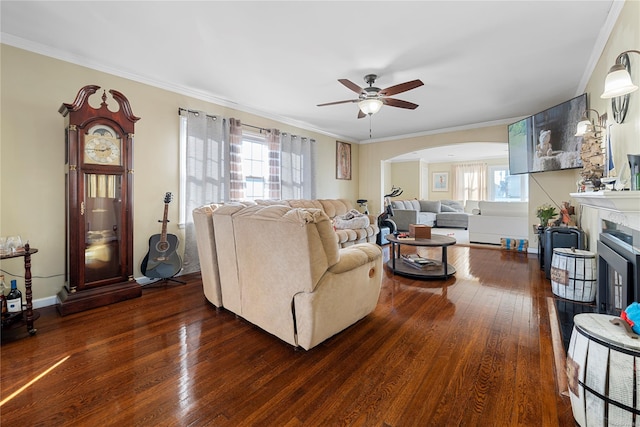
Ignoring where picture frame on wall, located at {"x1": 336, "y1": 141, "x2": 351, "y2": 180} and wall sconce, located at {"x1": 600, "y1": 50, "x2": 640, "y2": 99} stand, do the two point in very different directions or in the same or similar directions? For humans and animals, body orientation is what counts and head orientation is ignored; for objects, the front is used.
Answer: very different directions

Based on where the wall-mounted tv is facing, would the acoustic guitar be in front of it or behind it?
in front

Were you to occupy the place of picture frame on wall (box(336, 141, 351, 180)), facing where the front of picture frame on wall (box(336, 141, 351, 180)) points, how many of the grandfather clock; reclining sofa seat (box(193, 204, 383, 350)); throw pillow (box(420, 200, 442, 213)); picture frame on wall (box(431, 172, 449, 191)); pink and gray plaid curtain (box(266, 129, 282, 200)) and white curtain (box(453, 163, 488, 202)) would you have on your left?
3

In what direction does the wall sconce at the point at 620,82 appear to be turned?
to the viewer's left

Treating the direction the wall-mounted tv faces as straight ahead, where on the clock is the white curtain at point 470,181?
The white curtain is roughly at 4 o'clock from the wall-mounted tv.

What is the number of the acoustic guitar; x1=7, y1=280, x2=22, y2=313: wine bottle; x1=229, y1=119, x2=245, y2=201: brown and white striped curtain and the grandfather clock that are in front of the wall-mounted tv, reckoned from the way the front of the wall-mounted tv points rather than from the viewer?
4

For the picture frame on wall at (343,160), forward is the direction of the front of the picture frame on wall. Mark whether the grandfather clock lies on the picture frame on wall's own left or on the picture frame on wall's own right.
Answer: on the picture frame on wall's own right

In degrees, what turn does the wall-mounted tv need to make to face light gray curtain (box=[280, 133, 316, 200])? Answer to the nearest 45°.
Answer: approximately 45° to its right

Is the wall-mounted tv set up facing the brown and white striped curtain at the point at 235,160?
yes

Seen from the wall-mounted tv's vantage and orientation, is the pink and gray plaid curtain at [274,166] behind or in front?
in front

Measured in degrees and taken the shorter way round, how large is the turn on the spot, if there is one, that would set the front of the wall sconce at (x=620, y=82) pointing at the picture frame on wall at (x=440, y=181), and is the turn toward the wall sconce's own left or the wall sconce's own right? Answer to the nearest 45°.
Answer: approximately 45° to the wall sconce's own right

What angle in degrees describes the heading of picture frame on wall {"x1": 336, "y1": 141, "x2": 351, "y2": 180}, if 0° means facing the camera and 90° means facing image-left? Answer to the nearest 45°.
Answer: approximately 315°

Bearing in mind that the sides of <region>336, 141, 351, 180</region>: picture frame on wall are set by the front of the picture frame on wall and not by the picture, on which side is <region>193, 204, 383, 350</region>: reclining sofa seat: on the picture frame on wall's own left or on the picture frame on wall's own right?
on the picture frame on wall's own right

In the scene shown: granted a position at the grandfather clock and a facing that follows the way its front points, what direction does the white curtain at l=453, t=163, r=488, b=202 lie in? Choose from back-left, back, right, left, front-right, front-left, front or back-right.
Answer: front-left

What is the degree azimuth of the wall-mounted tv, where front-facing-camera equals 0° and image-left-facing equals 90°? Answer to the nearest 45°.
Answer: approximately 45°
